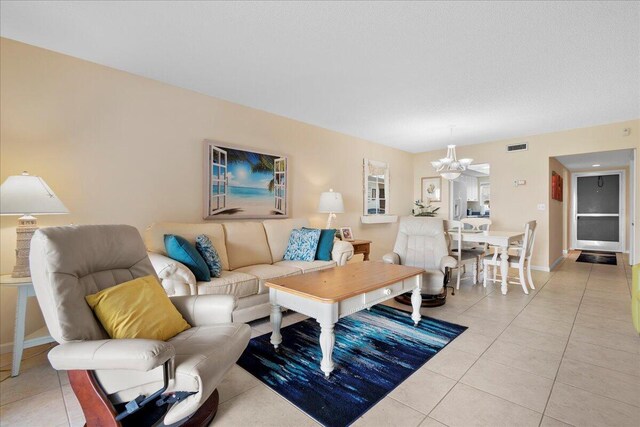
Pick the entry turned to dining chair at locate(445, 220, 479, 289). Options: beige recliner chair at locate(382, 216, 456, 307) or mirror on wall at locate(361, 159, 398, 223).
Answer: the mirror on wall

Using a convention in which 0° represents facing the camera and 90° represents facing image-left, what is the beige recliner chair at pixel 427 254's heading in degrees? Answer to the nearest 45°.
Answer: approximately 0°

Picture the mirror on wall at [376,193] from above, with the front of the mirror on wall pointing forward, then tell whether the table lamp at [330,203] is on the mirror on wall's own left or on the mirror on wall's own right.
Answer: on the mirror on wall's own right

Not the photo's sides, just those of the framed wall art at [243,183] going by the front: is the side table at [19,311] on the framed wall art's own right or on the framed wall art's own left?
on the framed wall art's own right

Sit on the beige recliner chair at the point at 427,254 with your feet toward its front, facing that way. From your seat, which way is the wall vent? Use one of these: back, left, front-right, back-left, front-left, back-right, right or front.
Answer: back-left

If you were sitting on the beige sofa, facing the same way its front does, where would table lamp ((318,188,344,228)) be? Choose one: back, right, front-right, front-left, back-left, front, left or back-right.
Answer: left

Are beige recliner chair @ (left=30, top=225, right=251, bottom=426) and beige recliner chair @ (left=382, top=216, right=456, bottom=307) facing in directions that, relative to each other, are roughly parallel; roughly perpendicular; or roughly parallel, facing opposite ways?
roughly perpendicular

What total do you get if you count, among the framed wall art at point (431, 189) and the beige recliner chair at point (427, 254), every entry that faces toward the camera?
2

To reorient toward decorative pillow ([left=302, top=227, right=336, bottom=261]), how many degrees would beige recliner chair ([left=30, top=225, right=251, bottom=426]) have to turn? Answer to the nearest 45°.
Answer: approximately 90° to its left

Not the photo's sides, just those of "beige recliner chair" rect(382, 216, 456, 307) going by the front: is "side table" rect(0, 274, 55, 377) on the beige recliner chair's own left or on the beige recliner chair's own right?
on the beige recliner chair's own right

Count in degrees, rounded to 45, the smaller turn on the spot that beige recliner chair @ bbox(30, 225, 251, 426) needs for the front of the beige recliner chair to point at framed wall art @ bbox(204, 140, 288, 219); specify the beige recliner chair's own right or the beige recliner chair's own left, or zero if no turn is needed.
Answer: approximately 90° to the beige recliner chair's own left

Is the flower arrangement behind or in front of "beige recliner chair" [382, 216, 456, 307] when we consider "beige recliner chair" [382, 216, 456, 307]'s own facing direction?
behind
